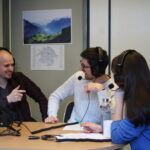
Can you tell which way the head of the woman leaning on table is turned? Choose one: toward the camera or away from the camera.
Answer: away from the camera

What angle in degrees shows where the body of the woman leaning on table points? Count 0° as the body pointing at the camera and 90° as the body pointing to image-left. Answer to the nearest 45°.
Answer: approximately 135°
